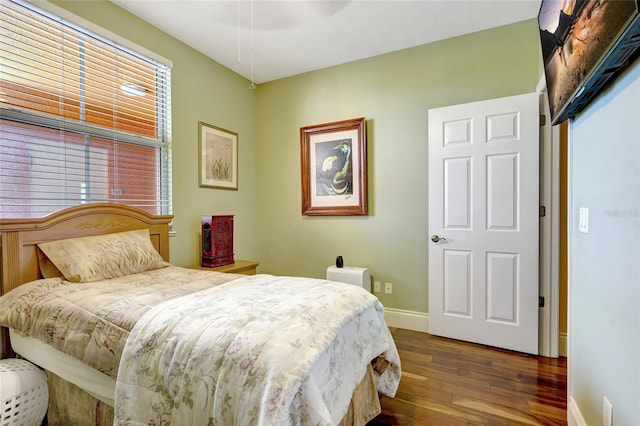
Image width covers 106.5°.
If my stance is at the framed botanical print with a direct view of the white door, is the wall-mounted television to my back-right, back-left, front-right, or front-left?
front-right

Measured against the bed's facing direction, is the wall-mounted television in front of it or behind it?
in front

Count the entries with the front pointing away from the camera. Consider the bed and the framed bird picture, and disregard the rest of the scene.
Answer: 0

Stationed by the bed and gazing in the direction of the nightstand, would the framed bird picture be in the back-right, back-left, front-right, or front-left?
front-right

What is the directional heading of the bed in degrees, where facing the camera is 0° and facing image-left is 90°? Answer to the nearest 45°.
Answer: approximately 315°

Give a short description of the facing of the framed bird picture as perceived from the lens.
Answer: facing the viewer and to the left of the viewer

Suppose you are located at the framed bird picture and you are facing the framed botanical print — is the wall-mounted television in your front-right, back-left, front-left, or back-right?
back-left

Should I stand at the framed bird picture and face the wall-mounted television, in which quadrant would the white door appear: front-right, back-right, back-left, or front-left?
front-left

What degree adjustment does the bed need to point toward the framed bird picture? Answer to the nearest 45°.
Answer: approximately 90° to its left

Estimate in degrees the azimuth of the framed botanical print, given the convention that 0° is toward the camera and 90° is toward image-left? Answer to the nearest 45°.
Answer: approximately 315°

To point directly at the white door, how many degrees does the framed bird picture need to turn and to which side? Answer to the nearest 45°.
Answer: approximately 90° to its left
